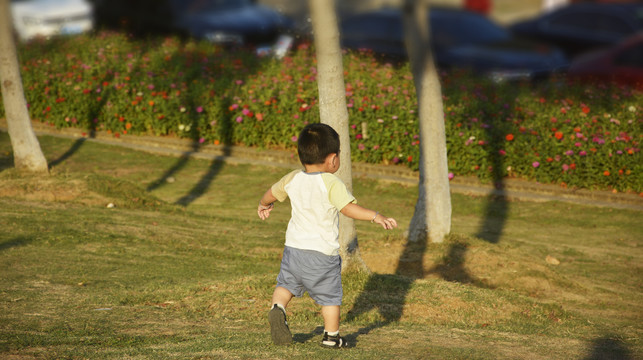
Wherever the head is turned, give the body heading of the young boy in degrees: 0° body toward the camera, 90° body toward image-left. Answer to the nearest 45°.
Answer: approximately 225°

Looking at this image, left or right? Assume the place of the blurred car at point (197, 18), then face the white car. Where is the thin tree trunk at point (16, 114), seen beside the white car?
left

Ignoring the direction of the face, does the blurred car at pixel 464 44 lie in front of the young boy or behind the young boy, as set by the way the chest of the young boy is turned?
in front

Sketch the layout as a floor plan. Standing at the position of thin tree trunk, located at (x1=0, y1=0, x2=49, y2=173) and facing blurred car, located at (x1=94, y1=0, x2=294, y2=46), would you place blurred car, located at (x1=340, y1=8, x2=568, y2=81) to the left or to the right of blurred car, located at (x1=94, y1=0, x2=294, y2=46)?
right

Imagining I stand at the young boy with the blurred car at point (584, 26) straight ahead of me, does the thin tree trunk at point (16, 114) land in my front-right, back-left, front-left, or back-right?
front-left

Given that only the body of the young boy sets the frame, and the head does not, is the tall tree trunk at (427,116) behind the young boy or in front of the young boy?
in front

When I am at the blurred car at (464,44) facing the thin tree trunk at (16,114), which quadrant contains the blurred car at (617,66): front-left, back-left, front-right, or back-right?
back-left

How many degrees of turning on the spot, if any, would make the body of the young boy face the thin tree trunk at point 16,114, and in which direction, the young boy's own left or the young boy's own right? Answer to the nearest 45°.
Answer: approximately 90° to the young boy's own left

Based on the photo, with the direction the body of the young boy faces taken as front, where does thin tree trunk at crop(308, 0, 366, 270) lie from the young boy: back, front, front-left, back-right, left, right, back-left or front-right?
front-left

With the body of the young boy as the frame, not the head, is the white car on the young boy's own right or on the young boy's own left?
on the young boy's own left

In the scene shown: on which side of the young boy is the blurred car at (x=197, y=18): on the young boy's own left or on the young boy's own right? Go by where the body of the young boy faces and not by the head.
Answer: on the young boy's own left

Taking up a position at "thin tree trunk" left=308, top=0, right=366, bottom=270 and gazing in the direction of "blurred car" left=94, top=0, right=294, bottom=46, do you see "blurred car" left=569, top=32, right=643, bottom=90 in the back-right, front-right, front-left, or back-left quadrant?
front-right
